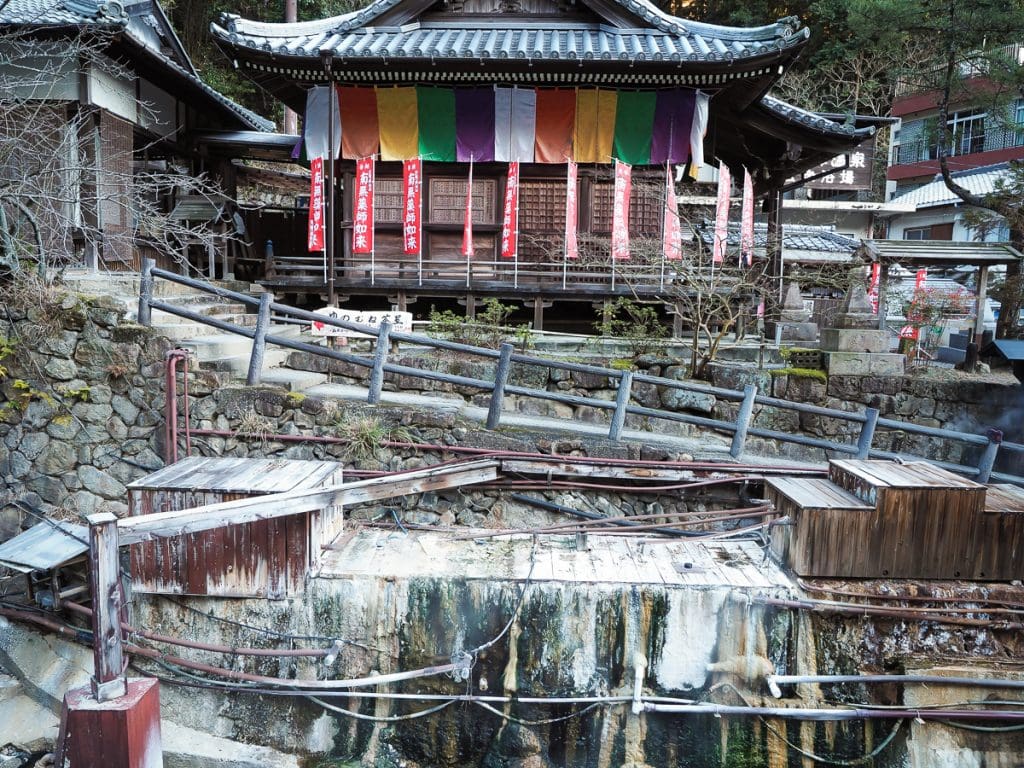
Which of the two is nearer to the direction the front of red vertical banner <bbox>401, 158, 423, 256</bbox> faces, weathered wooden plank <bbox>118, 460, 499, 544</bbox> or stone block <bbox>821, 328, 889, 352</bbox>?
the weathered wooden plank

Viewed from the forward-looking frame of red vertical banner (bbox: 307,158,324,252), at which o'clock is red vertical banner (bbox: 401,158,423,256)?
red vertical banner (bbox: 401,158,423,256) is roughly at 10 o'clock from red vertical banner (bbox: 307,158,324,252).

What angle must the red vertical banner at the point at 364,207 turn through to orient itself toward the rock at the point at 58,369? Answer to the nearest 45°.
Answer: approximately 45° to its right

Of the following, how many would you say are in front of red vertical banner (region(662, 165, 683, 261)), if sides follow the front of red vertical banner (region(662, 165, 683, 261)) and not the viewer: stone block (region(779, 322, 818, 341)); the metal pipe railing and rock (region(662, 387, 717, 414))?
2

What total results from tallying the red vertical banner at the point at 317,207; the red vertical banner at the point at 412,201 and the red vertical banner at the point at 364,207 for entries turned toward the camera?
3

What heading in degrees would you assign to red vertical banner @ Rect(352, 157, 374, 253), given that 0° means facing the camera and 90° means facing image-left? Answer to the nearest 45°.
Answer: approximately 0°

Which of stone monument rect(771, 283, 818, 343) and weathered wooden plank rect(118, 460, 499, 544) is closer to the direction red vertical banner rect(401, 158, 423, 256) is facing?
the weathered wooden plank

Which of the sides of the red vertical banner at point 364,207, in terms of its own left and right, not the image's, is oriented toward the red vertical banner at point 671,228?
left

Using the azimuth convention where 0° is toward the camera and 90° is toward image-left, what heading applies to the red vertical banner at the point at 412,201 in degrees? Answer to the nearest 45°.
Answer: approximately 0°

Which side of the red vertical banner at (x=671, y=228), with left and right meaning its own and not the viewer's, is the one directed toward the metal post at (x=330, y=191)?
right
